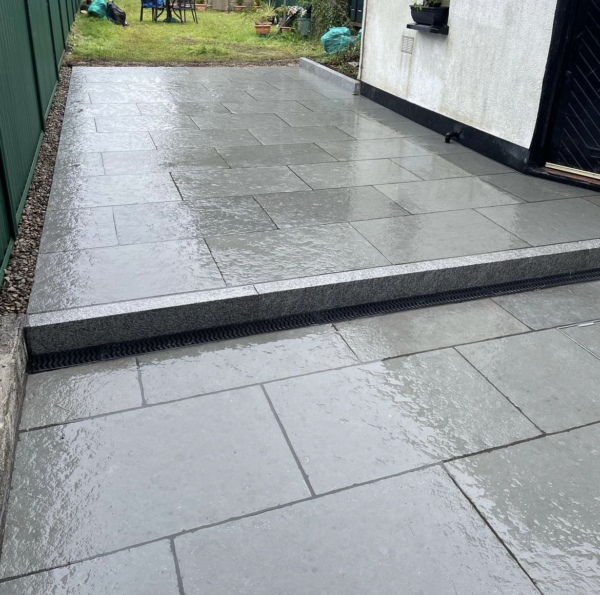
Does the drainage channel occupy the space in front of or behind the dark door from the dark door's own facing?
in front

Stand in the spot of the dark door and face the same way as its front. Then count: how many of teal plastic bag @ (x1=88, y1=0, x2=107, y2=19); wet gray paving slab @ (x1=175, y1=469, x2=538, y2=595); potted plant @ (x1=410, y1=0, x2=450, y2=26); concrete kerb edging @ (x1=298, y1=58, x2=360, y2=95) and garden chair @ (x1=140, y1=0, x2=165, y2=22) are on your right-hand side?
4

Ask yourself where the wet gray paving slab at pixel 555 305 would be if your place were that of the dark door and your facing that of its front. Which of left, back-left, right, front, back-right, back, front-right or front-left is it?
front-left

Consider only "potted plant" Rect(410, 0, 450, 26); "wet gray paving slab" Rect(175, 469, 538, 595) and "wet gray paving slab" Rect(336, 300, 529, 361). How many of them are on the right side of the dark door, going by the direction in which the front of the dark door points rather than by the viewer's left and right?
1

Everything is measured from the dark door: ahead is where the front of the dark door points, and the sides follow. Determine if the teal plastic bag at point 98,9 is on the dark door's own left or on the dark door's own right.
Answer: on the dark door's own right

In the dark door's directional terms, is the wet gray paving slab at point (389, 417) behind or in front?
in front

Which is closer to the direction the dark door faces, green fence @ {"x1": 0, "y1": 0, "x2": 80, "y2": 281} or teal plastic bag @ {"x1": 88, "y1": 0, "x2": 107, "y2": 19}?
the green fence

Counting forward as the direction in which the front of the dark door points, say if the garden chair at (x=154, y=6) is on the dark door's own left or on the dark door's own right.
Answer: on the dark door's own right

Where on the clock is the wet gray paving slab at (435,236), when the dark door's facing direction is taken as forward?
The wet gray paving slab is roughly at 11 o'clock from the dark door.

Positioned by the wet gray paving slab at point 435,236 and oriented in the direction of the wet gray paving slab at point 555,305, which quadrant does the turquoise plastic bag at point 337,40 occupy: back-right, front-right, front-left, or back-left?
back-left

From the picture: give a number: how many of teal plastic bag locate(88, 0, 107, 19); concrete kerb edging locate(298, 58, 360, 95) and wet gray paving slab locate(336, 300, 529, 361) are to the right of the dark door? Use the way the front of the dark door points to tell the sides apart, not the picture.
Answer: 2

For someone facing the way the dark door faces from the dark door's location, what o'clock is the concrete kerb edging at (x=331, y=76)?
The concrete kerb edging is roughly at 3 o'clock from the dark door.

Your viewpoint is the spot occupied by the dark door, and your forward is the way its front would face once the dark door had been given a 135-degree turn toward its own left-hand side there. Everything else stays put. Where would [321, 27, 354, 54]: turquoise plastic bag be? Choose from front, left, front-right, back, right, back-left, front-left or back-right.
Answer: back-left

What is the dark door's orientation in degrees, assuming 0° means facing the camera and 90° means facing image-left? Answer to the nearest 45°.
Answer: approximately 45°

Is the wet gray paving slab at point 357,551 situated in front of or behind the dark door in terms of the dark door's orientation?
in front

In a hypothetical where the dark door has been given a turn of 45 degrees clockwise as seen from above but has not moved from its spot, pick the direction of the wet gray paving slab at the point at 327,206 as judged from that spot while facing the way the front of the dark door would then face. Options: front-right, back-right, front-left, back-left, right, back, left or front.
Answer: front-left

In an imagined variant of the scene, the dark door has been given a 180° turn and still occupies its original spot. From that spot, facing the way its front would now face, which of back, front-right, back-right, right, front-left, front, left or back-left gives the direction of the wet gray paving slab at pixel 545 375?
back-right
